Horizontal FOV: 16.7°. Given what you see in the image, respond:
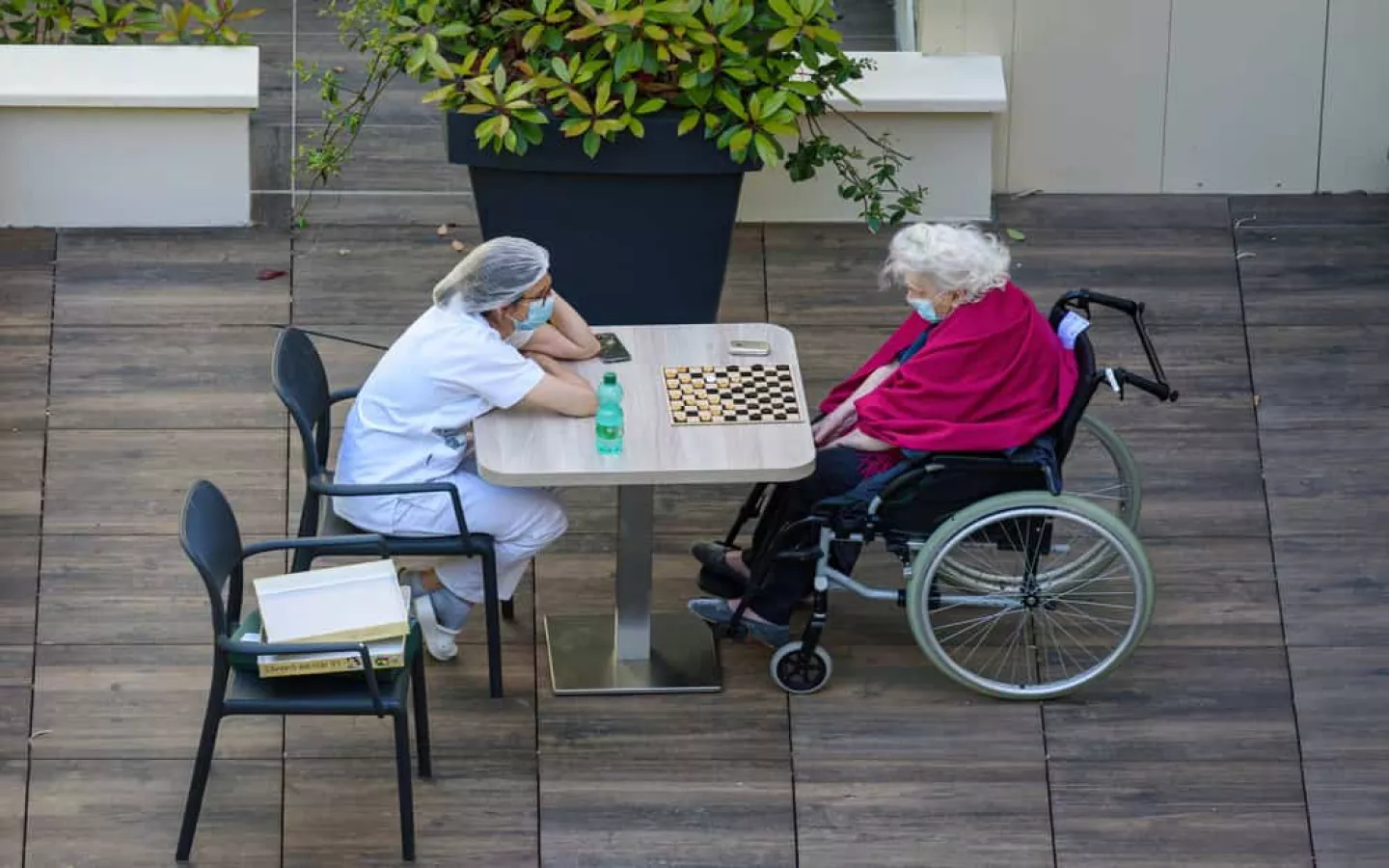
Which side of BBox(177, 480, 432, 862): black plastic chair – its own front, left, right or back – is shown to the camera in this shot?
right

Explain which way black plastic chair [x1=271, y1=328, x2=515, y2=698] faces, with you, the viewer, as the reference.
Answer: facing to the right of the viewer

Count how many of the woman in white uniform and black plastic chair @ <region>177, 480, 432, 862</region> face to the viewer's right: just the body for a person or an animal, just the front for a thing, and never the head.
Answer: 2

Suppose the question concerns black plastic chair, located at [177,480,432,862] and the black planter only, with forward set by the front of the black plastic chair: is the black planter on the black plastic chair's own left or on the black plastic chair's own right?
on the black plastic chair's own left

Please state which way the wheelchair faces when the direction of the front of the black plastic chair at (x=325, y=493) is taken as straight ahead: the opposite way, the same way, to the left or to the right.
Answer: the opposite way

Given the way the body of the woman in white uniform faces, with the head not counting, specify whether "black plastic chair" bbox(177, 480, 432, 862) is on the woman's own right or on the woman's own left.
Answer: on the woman's own right

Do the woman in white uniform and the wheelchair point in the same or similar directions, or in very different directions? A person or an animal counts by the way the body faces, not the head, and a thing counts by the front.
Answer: very different directions

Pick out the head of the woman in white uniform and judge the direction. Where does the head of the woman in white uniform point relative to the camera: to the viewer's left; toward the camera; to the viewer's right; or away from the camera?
to the viewer's right

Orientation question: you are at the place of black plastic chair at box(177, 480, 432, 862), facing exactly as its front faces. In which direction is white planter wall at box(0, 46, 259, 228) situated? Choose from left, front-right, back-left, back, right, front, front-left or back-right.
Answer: left

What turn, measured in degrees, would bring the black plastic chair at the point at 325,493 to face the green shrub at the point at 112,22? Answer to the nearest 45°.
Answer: approximately 90° to its left
